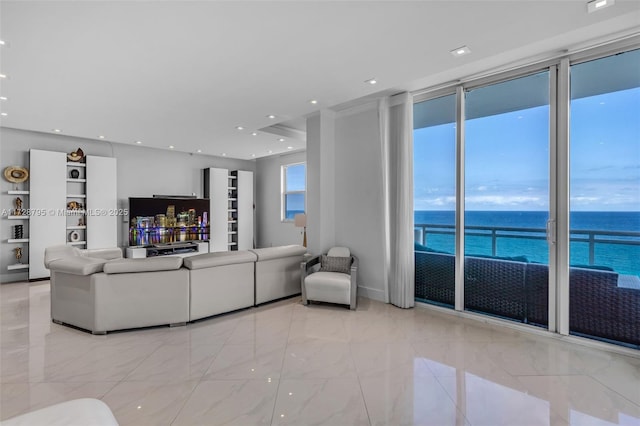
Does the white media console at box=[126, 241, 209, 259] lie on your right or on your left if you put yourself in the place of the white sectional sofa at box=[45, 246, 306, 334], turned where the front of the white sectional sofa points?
on your right

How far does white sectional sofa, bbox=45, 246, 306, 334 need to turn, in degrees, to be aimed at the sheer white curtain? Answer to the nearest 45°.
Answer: approximately 135° to its right

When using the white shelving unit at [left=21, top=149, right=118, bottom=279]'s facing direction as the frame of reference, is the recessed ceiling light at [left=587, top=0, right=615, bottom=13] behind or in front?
in front

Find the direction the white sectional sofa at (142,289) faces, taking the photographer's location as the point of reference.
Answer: facing away from the viewer and to the left of the viewer

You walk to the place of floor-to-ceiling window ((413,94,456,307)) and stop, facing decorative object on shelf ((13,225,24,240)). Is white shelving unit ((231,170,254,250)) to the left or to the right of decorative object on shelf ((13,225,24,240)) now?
right

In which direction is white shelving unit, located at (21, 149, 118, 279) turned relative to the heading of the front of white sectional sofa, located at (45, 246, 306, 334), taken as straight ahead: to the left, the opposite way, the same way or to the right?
the opposite way

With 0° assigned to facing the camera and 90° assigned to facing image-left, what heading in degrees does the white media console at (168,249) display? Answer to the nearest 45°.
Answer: approximately 0°
